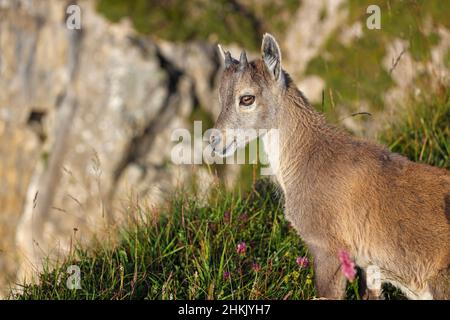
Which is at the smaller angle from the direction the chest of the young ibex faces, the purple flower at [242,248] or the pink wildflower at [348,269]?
the purple flower

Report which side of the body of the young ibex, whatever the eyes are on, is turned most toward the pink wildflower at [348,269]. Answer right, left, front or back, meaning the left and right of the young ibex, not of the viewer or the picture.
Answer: left

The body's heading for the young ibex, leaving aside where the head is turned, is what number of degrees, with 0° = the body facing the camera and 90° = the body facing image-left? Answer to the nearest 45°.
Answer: approximately 90°
